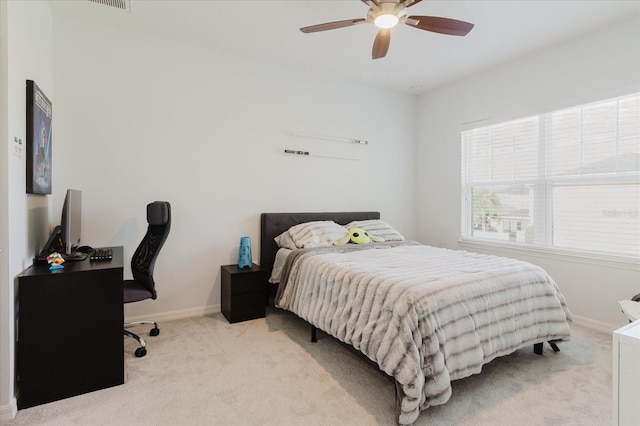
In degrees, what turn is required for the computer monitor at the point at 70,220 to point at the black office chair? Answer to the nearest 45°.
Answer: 0° — it already faces it

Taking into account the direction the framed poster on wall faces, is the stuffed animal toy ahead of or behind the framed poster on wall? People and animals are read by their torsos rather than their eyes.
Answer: ahead

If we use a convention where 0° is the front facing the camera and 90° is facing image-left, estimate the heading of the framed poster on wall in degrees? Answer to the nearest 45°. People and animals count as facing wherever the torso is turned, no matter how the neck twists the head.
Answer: approximately 270°

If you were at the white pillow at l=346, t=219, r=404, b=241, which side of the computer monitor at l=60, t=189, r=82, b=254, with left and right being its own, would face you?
front

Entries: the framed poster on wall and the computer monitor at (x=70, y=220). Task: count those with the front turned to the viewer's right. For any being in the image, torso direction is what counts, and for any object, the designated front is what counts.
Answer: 2

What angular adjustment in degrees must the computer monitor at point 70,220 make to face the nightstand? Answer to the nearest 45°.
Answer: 0° — it already faces it

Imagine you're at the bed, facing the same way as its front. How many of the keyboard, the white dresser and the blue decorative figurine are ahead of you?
1

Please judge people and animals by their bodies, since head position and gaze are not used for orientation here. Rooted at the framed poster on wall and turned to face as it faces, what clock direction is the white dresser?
The white dresser is roughly at 2 o'clock from the framed poster on wall.

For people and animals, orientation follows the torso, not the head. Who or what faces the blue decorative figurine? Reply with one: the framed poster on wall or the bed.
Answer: the framed poster on wall

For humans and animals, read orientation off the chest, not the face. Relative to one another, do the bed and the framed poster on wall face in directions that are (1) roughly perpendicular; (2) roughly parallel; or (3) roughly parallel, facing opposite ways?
roughly perpendicular

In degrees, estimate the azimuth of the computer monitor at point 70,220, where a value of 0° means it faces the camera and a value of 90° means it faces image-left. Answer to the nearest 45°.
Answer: approximately 270°

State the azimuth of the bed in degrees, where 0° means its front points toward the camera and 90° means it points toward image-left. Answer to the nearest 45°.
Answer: approximately 315°

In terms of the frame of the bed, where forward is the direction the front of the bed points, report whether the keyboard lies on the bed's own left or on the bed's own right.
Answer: on the bed's own right

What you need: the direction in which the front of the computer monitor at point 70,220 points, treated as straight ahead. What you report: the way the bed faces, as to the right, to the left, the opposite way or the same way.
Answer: to the right
